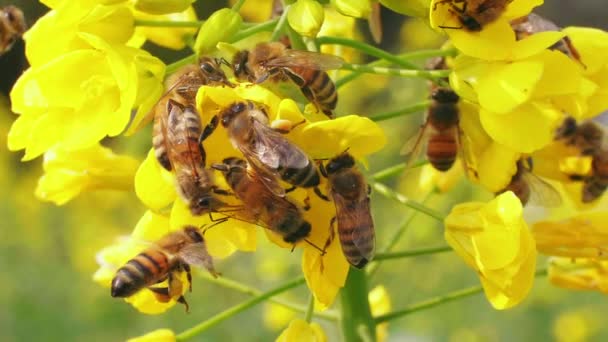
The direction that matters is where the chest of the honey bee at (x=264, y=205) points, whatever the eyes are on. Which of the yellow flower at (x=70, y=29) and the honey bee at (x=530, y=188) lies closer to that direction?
the yellow flower

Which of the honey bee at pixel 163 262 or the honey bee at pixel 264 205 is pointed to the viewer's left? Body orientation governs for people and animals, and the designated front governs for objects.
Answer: the honey bee at pixel 264 205

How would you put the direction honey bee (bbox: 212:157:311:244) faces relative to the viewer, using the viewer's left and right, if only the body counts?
facing to the left of the viewer

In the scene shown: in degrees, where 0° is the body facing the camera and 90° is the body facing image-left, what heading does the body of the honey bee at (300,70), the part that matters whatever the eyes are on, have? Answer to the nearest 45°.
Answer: approximately 90°

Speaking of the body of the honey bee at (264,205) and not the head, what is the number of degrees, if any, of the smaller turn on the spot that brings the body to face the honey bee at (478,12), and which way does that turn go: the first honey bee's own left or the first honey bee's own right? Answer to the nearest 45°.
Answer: approximately 135° to the first honey bee's own right

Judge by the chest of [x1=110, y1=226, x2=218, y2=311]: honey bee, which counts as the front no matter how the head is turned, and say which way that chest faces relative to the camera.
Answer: to the viewer's right

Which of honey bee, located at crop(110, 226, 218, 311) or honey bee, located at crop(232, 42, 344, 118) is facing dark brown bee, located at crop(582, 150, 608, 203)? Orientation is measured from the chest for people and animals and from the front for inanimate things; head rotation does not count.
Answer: honey bee, located at crop(110, 226, 218, 311)
